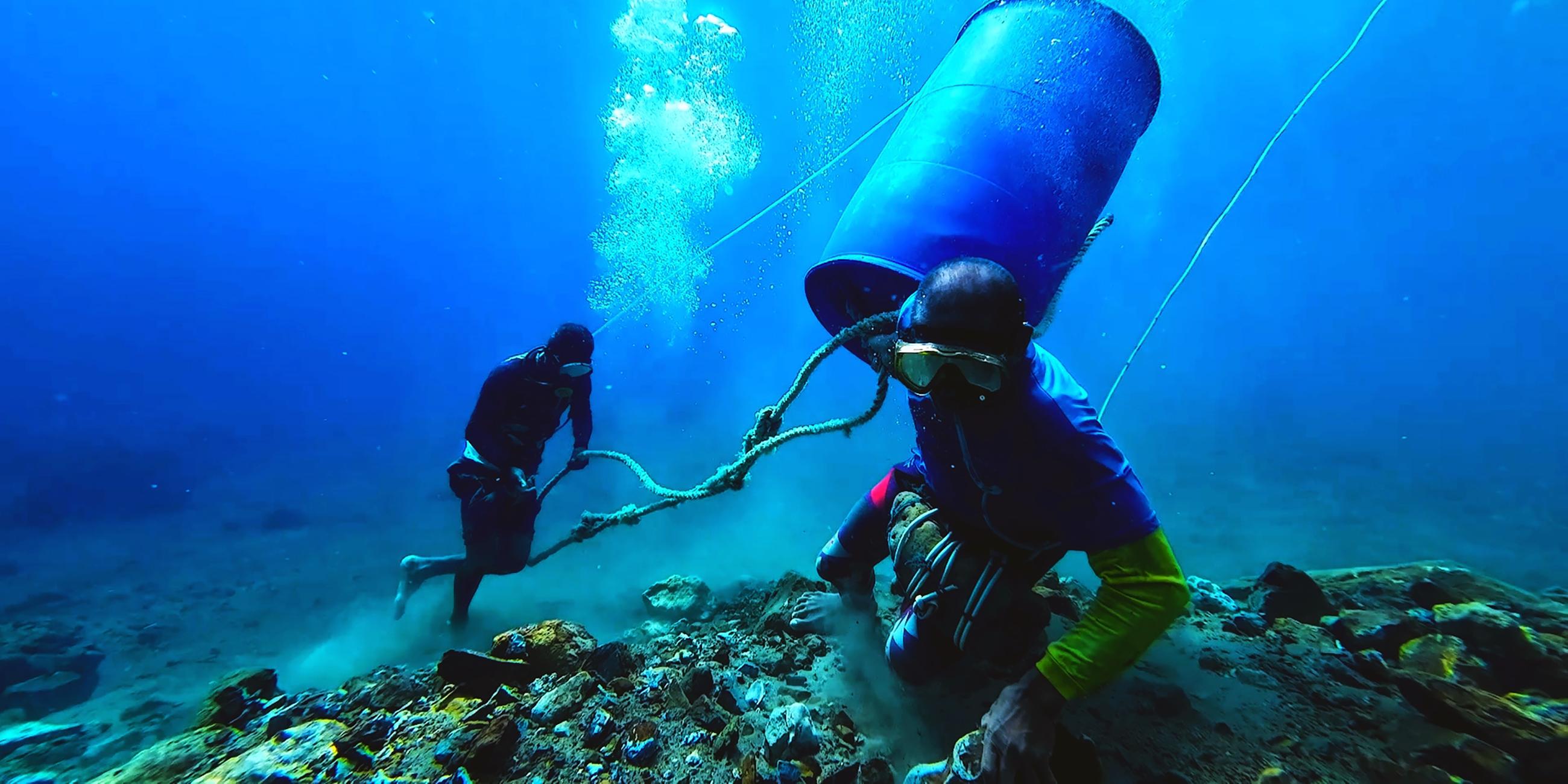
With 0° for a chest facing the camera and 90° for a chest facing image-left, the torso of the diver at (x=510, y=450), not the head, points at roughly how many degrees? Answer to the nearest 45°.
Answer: approximately 315°

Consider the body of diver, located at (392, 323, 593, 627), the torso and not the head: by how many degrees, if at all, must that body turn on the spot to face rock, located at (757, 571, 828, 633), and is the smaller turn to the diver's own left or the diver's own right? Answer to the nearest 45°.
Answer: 0° — they already face it

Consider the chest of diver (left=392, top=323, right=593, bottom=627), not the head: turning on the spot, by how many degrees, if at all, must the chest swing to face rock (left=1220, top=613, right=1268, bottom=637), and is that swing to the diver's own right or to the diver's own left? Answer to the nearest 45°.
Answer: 0° — they already face it

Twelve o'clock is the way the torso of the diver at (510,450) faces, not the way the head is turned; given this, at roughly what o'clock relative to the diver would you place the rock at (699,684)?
The rock is roughly at 1 o'clock from the diver.

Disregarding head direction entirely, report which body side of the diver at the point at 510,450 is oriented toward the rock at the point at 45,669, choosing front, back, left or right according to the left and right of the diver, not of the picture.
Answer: back

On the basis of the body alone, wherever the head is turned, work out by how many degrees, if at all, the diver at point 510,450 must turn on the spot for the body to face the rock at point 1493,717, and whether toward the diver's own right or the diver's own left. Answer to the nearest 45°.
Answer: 0° — they already face it
